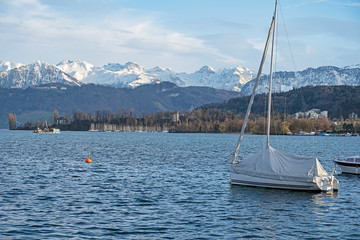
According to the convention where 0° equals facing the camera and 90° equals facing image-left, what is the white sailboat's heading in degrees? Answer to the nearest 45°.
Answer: approximately 135°
